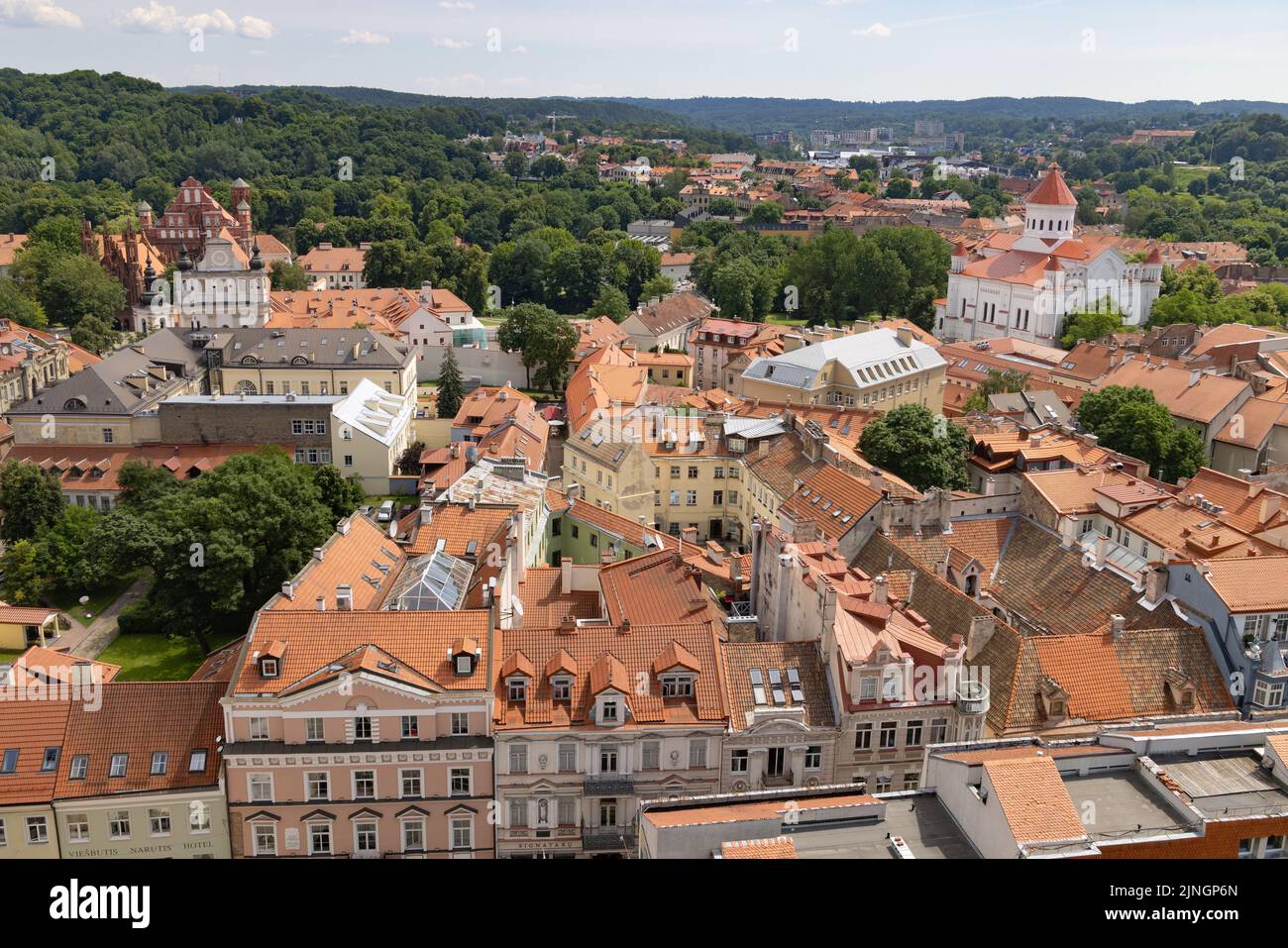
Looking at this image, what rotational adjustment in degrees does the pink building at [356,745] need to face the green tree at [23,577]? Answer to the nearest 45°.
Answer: approximately 135° to its right

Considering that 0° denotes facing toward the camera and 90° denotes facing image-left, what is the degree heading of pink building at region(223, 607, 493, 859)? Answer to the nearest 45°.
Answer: approximately 0°
